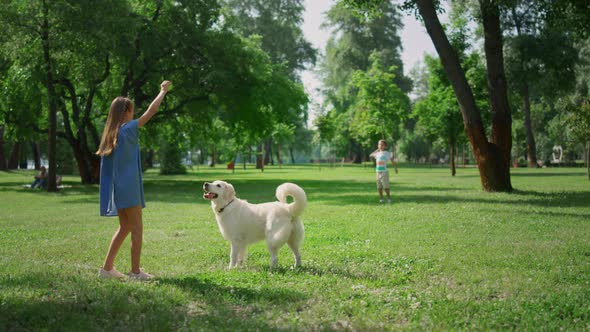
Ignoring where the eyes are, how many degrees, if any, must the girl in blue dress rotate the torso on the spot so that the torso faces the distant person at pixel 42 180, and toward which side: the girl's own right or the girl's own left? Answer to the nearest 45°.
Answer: approximately 90° to the girl's own left

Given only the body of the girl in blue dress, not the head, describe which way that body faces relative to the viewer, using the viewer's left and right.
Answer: facing to the right of the viewer

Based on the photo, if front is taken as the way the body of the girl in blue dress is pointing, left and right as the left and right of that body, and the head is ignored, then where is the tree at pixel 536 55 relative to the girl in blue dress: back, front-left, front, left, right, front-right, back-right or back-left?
front-left

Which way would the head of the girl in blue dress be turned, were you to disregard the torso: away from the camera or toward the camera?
away from the camera

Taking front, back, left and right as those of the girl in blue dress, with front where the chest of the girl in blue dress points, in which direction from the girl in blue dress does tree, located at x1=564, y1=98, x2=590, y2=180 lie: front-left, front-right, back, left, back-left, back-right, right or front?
front-left

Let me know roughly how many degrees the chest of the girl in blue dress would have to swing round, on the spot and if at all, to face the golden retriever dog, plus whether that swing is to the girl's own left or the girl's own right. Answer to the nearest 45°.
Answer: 0° — they already face it

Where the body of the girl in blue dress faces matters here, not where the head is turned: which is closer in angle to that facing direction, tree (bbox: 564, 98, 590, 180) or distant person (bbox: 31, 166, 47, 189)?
the tree

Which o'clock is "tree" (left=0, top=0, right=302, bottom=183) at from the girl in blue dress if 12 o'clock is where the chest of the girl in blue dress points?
The tree is roughly at 9 o'clock from the girl in blue dress.
